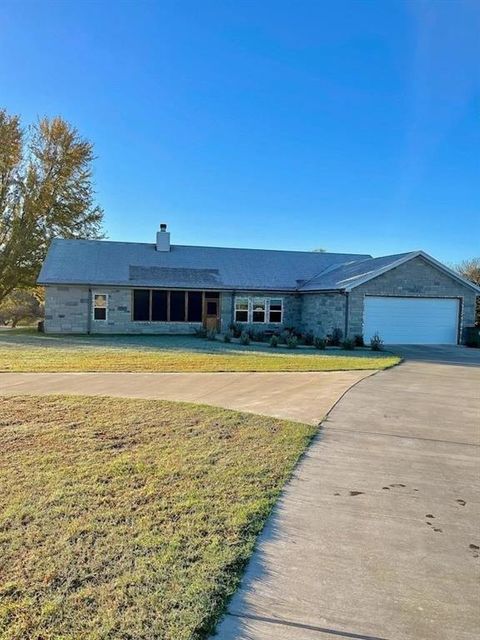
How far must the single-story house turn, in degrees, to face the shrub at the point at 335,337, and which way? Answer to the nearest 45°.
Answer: approximately 45° to its left

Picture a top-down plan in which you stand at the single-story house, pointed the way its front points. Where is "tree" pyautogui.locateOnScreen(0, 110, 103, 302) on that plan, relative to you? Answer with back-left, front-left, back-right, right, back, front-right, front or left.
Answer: back-right

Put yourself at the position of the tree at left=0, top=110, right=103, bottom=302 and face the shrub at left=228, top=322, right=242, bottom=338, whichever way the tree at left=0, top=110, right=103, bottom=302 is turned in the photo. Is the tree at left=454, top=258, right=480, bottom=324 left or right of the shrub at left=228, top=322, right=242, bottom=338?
left

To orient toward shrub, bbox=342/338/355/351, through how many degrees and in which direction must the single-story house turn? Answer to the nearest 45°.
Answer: approximately 45° to its left

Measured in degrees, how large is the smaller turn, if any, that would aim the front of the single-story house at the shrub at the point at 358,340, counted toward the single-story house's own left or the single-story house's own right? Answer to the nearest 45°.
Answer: approximately 45° to the single-story house's own left

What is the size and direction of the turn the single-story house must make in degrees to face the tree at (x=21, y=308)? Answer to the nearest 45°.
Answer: approximately 135° to its right

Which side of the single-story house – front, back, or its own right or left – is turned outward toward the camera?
front
